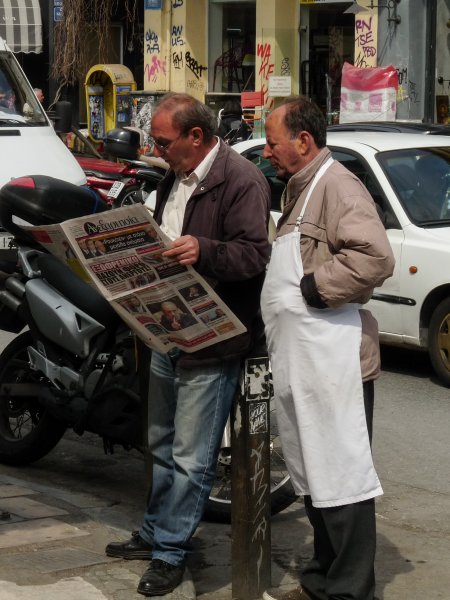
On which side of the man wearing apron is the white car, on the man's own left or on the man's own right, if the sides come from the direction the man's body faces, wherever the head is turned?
on the man's own right

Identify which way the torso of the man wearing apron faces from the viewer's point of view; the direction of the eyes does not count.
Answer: to the viewer's left

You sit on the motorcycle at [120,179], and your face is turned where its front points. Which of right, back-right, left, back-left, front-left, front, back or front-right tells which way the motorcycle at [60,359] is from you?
back-left

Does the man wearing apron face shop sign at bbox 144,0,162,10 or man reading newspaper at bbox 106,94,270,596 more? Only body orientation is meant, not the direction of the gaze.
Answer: the man reading newspaper

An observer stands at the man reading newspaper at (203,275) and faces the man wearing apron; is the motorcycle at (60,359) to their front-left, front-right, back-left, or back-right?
back-left

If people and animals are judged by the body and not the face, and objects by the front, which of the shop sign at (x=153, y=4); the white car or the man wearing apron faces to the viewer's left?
the man wearing apron

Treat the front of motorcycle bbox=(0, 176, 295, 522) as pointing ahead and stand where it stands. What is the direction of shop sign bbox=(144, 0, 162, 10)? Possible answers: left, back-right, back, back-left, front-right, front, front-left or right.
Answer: back-left

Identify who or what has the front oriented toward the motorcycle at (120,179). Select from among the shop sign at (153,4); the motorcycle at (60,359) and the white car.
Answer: the shop sign

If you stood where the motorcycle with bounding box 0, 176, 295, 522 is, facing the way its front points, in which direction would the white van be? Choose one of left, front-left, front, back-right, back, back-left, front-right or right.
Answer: back-left

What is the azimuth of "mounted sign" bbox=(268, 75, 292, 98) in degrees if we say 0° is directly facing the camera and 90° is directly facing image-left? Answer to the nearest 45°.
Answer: approximately 0°

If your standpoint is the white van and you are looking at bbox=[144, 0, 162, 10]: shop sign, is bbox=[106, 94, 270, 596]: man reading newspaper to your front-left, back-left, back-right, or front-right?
back-right

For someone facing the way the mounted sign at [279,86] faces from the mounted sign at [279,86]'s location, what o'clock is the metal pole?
The metal pole is roughly at 12 o'clock from the mounted sign.
